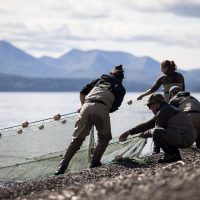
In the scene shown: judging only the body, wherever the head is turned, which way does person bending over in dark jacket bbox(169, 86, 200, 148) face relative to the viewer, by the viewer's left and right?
facing to the left of the viewer

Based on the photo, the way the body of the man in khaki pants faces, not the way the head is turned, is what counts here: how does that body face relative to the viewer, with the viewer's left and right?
facing away from the viewer

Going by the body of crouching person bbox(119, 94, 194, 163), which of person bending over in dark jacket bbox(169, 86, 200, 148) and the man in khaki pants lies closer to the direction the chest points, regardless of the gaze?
the man in khaki pants

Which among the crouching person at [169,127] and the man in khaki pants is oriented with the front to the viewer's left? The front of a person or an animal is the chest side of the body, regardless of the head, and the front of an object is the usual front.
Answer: the crouching person

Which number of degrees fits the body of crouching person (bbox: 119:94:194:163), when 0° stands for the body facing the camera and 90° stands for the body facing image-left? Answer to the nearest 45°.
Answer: approximately 90°

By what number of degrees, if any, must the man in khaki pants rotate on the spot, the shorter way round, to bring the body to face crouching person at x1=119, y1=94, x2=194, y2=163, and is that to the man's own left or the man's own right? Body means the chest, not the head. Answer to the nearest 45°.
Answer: approximately 135° to the man's own right

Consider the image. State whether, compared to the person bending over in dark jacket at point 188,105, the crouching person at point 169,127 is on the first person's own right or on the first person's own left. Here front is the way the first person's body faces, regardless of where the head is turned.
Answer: on the first person's own left

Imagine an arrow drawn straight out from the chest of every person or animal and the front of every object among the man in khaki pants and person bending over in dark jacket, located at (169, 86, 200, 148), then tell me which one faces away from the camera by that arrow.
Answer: the man in khaki pants
